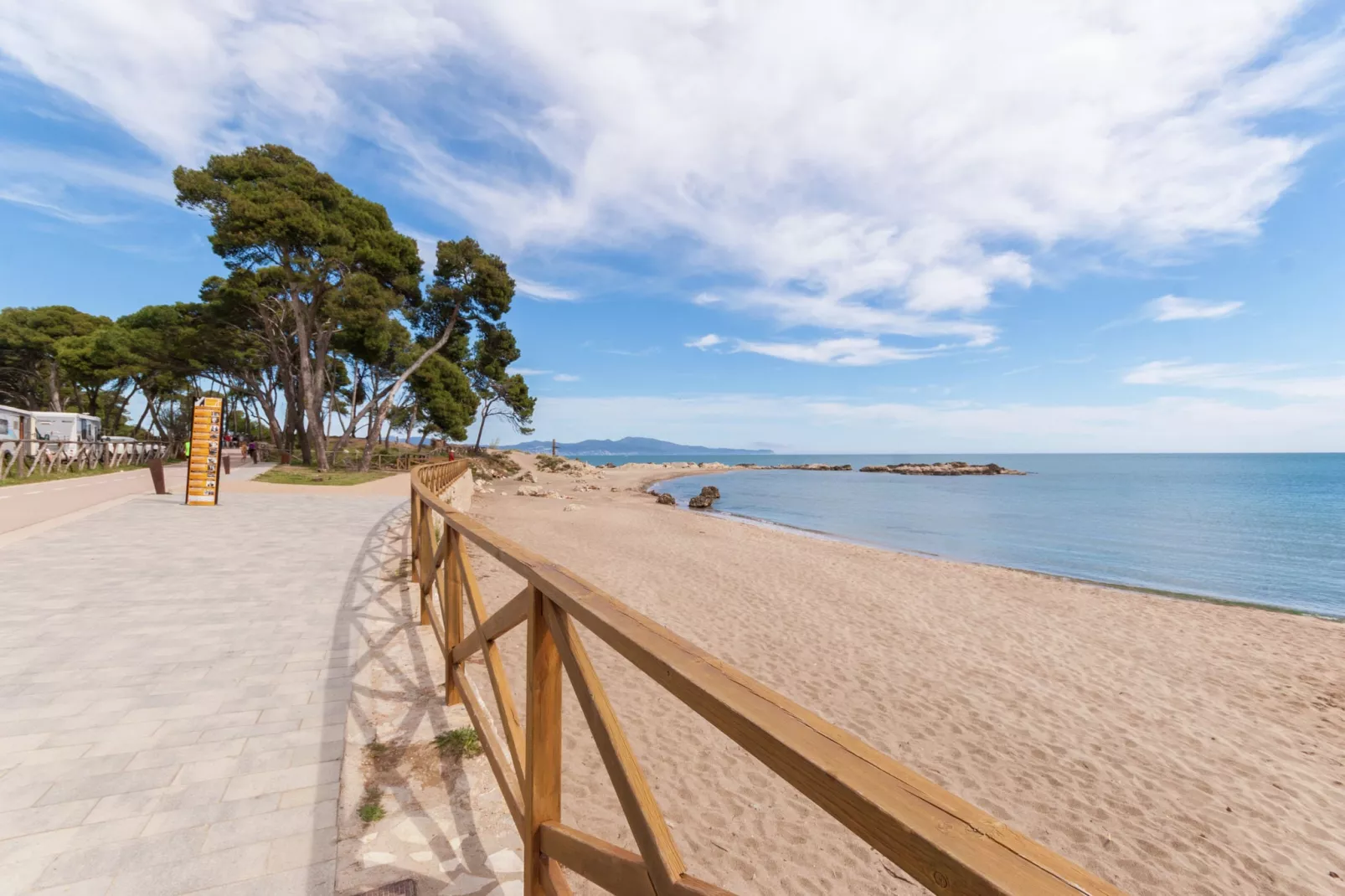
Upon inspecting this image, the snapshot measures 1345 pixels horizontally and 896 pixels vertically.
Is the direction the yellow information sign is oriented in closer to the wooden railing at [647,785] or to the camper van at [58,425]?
the wooden railing

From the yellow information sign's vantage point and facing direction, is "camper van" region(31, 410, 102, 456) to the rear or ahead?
to the rear

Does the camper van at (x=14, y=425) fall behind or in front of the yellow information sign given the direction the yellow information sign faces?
behind

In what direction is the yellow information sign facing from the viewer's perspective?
toward the camera

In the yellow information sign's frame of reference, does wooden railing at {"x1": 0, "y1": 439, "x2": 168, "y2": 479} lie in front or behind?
behind

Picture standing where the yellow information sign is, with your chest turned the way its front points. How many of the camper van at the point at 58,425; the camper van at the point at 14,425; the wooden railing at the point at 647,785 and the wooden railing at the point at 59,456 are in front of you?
1

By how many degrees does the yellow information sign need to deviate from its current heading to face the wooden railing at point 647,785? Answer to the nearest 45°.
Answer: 0° — it already faces it
